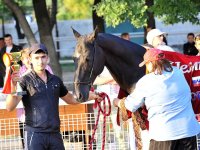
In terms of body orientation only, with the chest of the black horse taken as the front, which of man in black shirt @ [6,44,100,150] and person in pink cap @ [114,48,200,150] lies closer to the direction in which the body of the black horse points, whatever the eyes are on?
the man in black shirt

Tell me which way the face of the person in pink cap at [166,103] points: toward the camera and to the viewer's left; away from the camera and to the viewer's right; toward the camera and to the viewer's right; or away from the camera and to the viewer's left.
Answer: away from the camera and to the viewer's left

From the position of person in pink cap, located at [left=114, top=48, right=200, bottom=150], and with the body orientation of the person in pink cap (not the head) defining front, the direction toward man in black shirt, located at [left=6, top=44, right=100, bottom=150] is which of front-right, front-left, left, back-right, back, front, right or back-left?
front-left

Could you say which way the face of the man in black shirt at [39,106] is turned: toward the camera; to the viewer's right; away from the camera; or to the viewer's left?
toward the camera

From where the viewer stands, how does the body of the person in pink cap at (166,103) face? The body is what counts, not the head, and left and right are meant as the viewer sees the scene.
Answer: facing away from the viewer and to the left of the viewer

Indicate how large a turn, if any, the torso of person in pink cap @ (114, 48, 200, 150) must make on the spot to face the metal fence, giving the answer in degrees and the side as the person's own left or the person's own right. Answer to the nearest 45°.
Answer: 0° — they already face it

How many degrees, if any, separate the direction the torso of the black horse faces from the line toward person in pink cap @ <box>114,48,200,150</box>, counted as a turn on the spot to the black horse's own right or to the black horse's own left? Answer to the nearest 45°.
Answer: approximately 90° to the black horse's own left

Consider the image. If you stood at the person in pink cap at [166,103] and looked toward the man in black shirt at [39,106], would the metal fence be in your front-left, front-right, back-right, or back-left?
front-right

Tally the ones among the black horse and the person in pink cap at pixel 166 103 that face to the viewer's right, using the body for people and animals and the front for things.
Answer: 0

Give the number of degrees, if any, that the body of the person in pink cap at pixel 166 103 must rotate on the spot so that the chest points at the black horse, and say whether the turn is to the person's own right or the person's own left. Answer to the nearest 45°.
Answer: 0° — they already face it

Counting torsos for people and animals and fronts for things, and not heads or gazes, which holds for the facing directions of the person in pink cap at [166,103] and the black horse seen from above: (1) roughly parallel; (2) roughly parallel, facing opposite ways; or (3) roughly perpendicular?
roughly perpendicular
